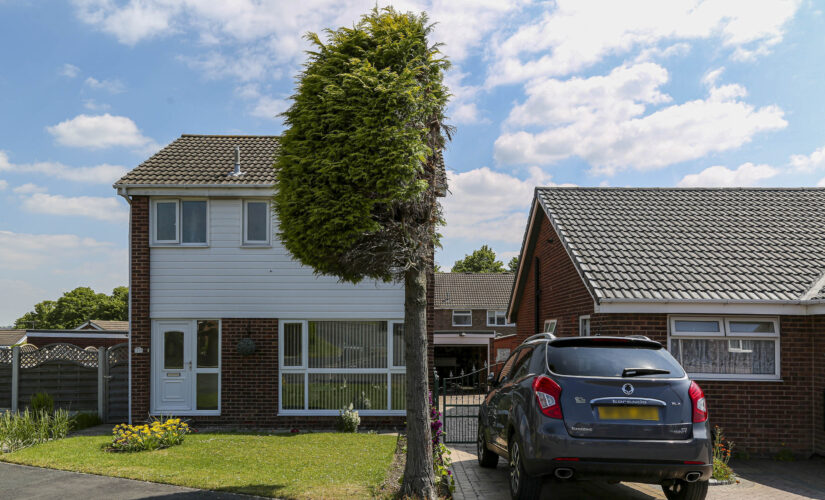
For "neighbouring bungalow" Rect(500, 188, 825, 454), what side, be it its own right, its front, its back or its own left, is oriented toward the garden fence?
right

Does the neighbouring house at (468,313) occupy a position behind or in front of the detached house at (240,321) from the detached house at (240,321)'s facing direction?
behind

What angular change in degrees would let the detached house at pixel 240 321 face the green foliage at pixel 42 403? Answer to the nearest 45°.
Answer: approximately 90° to its right

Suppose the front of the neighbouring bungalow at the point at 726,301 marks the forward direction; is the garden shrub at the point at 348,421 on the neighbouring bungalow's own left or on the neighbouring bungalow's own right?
on the neighbouring bungalow's own right

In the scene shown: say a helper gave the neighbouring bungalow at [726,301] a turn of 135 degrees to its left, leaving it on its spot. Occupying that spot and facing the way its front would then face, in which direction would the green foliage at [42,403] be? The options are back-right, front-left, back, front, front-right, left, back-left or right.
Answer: back-left

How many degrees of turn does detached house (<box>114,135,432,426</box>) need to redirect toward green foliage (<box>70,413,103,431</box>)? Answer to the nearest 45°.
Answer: approximately 90° to its right

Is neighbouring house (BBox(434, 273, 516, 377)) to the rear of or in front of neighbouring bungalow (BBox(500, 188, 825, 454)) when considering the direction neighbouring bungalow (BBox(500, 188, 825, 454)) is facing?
to the rear

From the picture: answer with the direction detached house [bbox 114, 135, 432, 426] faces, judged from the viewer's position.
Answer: facing the viewer

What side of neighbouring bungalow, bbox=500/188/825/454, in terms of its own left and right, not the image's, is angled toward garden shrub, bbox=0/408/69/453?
right
